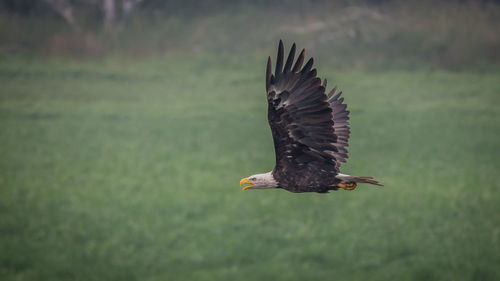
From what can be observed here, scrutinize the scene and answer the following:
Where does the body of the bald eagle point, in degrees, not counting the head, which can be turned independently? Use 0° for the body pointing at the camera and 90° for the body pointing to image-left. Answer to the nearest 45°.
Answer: approximately 90°
